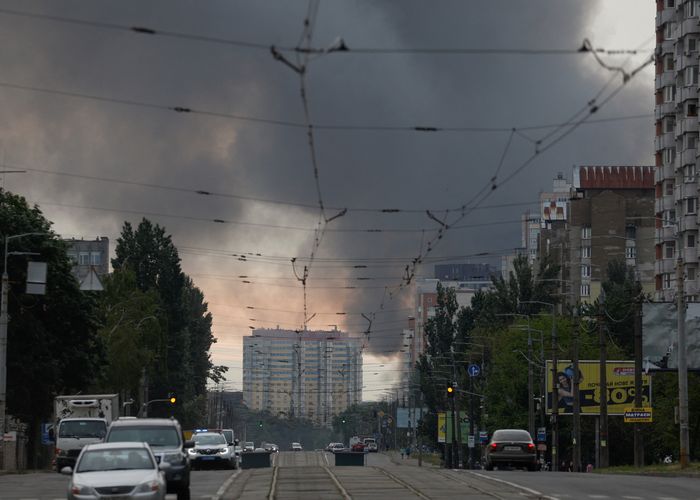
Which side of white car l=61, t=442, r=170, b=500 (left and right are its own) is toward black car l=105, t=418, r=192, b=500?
back

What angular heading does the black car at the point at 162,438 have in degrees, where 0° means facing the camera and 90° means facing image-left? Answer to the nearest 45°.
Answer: approximately 0°

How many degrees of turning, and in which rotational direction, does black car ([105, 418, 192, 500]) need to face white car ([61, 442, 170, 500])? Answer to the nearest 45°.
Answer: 0° — it already faces it

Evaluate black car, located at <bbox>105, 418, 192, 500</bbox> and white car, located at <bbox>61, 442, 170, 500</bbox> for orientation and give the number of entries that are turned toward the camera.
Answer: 2

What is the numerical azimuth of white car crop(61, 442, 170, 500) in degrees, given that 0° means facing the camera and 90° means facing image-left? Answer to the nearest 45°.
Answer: approximately 0°
